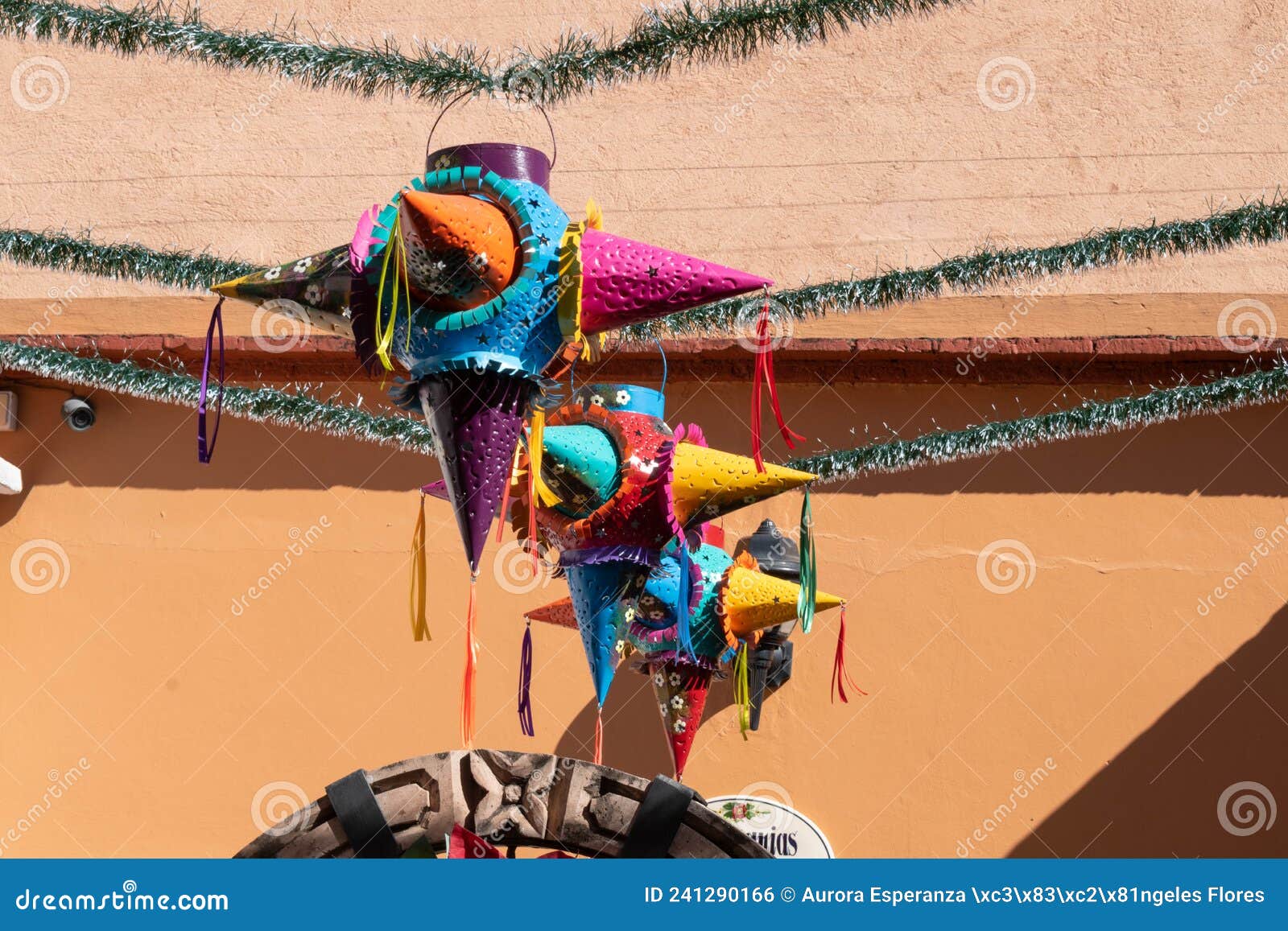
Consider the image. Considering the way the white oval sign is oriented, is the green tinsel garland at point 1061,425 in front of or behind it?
in front

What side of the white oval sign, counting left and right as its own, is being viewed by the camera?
front

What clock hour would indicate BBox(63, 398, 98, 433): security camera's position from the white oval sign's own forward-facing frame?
The security camera is roughly at 3 o'clock from the white oval sign.

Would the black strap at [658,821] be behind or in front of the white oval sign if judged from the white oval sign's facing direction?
in front
